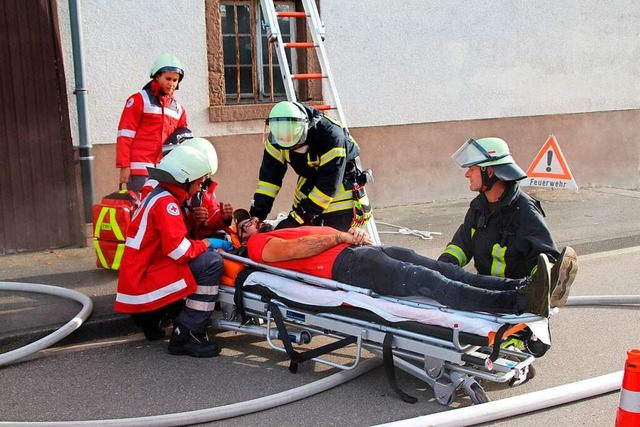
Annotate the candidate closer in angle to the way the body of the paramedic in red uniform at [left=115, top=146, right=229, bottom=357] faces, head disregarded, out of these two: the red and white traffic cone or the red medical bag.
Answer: the red and white traffic cone

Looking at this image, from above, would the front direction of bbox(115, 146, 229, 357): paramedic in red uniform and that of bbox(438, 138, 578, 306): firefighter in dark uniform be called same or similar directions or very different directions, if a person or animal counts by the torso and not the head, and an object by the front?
very different directions

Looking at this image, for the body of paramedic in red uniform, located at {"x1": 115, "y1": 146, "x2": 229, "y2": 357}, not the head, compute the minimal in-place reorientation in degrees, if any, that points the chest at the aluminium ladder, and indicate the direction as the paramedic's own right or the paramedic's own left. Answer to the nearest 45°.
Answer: approximately 45° to the paramedic's own left

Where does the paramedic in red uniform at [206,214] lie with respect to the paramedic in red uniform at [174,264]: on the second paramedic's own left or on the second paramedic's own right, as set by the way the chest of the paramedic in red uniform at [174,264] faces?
on the second paramedic's own left

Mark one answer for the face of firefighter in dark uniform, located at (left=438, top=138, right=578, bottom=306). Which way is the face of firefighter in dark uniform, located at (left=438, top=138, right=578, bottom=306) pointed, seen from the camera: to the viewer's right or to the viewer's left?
to the viewer's left

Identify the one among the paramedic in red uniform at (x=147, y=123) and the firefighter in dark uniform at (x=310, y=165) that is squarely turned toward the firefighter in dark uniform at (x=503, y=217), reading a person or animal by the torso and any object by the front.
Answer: the paramedic in red uniform

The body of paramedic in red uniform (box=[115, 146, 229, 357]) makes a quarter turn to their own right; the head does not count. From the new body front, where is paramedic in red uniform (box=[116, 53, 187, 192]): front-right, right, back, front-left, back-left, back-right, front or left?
back

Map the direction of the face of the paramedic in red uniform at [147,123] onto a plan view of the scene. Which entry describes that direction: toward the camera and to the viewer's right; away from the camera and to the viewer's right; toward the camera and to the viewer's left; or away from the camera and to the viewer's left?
toward the camera and to the viewer's right

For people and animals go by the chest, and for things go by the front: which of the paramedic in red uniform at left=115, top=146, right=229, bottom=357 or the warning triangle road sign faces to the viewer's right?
the paramedic in red uniform

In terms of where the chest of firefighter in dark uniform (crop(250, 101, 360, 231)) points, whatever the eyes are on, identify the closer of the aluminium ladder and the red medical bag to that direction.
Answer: the red medical bag

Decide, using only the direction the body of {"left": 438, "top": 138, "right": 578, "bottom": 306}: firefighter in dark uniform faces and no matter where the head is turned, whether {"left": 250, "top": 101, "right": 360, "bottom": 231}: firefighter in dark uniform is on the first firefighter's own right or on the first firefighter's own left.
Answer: on the first firefighter's own right

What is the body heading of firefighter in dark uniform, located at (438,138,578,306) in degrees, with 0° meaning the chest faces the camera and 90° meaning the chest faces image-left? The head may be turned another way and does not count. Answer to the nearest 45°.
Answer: approximately 45°

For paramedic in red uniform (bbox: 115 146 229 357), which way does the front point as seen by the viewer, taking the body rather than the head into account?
to the viewer's right

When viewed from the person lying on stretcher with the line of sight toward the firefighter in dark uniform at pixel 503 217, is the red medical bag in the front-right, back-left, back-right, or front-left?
back-left
